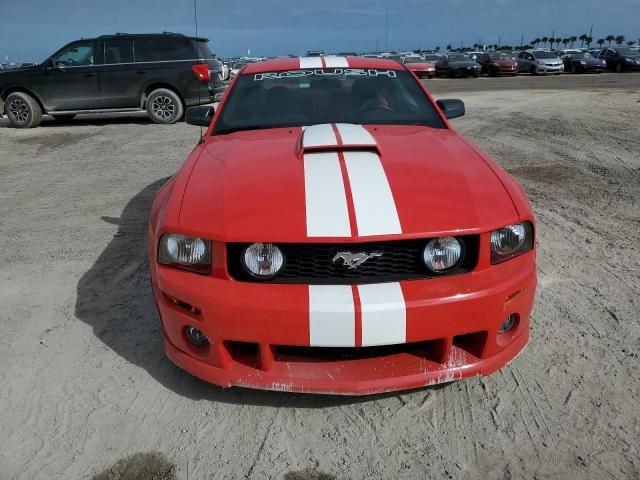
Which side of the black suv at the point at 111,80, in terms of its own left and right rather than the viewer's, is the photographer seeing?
left

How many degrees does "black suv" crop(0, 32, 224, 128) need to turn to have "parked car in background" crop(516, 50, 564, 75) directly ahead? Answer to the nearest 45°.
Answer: approximately 135° to its right

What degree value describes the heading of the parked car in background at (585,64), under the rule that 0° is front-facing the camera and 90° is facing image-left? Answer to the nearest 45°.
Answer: approximately 315°

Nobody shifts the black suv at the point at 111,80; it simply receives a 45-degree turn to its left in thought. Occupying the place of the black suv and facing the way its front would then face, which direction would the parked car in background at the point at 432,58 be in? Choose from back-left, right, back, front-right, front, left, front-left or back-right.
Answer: back

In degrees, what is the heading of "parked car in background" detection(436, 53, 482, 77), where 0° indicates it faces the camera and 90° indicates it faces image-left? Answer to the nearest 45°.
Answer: approximately 315°

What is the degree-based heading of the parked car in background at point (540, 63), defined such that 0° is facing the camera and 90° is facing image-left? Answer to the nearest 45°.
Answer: approximately 315°

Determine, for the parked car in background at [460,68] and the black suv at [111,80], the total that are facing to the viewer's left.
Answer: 1

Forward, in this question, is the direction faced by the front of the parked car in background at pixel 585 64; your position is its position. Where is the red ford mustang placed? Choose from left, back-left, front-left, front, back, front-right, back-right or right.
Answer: front-right

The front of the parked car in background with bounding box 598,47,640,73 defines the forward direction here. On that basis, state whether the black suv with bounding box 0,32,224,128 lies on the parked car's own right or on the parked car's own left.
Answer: on the parked car's own right

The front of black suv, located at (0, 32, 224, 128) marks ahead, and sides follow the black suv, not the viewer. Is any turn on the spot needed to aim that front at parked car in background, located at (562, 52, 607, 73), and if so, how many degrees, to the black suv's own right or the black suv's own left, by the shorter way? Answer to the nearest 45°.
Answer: approximately 135° to the black suv's own right

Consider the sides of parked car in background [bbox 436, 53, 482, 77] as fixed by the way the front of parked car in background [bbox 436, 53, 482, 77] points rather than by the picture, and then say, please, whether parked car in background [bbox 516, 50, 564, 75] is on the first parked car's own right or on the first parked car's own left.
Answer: on the first parked car's own left
